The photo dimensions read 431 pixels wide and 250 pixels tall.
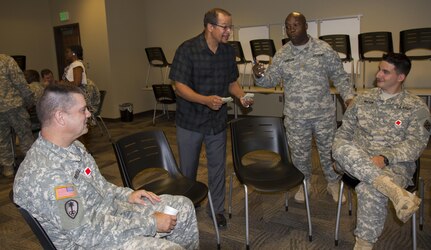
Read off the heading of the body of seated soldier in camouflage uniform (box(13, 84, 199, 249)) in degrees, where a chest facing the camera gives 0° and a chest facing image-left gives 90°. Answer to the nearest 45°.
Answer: approximately 270°

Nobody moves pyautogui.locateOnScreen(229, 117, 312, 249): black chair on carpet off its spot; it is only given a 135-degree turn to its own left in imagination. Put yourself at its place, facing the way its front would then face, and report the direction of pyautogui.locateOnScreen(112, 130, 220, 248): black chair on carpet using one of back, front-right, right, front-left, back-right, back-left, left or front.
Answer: back

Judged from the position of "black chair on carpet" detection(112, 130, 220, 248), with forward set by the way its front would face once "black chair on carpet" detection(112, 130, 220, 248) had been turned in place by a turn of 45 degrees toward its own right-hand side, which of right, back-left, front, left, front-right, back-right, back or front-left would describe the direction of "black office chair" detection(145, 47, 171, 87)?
back

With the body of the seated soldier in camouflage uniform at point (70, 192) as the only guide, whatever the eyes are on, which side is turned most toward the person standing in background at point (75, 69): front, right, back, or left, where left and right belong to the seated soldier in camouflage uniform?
left

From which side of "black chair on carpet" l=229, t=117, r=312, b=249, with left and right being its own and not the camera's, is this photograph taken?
front

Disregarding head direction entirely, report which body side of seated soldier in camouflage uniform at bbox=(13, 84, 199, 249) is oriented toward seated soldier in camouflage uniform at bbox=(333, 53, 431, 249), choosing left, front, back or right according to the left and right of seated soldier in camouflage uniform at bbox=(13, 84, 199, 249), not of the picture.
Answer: front

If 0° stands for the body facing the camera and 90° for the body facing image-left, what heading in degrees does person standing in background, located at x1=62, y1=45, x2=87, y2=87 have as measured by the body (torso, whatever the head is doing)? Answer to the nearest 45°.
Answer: approximately 90°

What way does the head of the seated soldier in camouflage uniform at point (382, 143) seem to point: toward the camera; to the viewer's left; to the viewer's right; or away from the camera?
to the viewer's left

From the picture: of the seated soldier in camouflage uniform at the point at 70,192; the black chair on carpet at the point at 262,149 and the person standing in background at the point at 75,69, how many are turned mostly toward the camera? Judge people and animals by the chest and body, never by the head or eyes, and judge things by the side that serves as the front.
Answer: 1

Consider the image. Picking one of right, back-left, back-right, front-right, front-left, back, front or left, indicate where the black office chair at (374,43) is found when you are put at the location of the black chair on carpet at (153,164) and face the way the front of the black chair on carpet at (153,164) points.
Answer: left

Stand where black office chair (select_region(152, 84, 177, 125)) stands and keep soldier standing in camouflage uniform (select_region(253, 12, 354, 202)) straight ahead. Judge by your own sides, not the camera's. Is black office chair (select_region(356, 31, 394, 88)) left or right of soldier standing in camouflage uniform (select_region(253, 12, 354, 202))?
left
